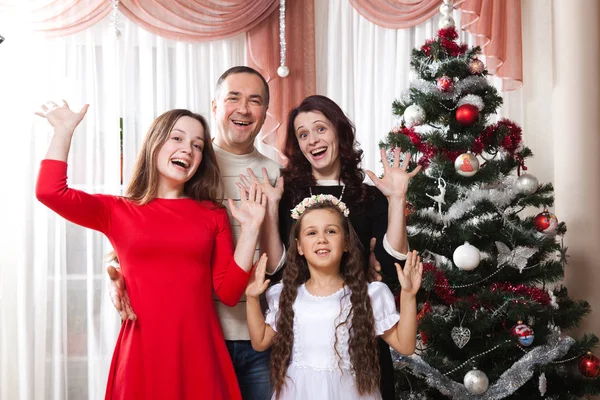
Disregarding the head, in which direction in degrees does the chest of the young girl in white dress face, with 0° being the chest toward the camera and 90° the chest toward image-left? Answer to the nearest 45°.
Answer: approximately 0°

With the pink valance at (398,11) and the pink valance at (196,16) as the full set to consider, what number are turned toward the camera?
2

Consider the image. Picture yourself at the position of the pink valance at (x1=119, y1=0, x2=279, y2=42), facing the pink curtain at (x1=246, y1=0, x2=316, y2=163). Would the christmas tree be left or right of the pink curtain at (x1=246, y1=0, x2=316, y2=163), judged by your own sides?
right

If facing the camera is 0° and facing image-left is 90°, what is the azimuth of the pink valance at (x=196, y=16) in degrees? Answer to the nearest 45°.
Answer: approximately 0°
